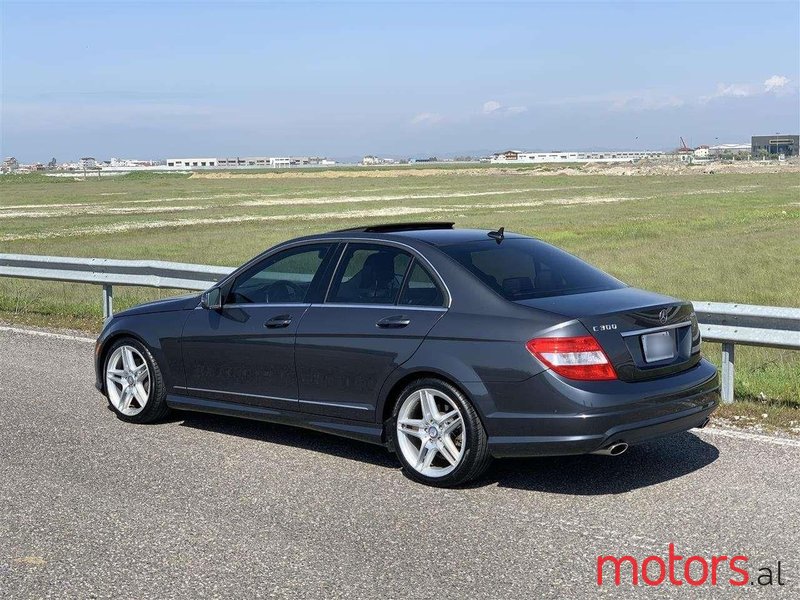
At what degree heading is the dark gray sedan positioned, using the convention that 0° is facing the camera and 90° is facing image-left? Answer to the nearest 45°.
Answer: approximately 135°
